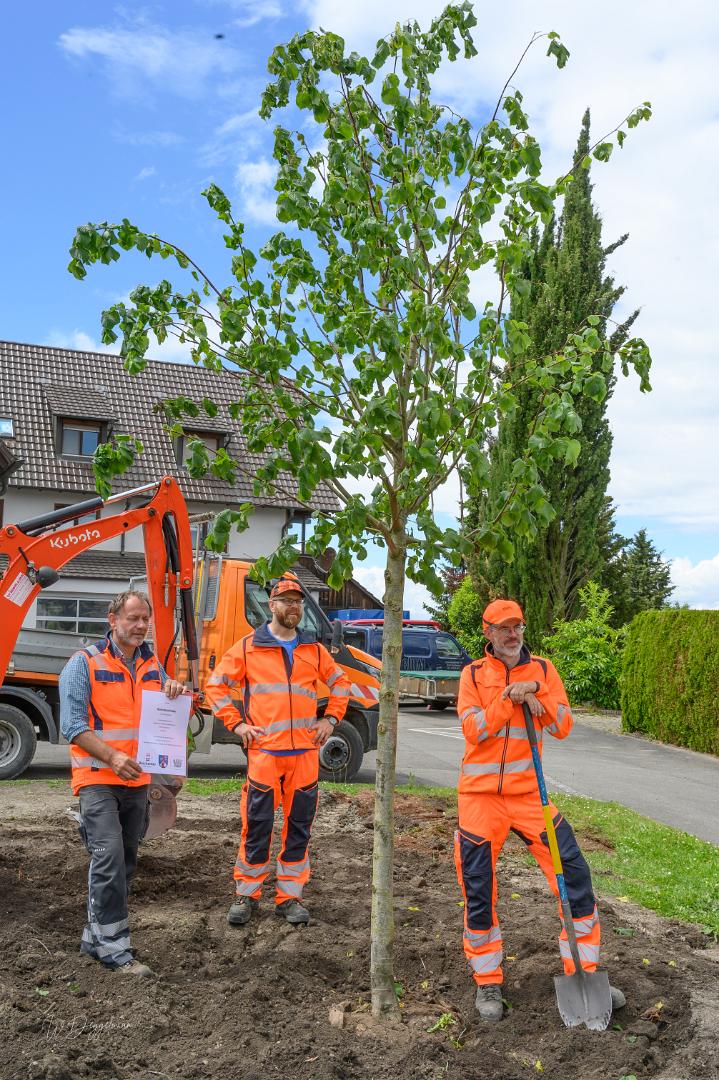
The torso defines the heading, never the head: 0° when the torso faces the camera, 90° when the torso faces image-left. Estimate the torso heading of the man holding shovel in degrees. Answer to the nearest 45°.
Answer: approximately 0°

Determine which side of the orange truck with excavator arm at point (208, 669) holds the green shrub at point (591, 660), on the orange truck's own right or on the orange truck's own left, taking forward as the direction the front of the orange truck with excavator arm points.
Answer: on the orange truck's own left

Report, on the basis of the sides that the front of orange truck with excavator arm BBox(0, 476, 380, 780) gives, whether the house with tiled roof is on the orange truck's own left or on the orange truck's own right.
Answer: on the orange truck's own left

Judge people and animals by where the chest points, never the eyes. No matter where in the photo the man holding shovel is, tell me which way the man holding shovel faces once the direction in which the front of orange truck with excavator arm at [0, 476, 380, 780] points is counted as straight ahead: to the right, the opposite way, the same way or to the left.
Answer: to the right

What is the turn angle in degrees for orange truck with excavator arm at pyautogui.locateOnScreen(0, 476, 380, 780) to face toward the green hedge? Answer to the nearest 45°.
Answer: approximately 45° to its left

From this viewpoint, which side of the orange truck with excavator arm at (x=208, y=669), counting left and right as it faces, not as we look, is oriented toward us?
right

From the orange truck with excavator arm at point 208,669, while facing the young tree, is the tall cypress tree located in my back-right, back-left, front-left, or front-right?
back-left

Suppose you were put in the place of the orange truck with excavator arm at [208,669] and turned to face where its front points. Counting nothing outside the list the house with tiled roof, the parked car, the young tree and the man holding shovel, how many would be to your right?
2

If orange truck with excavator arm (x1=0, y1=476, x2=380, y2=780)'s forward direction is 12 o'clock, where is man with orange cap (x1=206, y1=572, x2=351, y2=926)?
The man with orange cap is roughly at 3 o'clock from the orange truck with excavator arm.

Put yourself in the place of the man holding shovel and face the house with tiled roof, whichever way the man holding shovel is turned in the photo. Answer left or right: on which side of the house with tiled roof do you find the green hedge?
right

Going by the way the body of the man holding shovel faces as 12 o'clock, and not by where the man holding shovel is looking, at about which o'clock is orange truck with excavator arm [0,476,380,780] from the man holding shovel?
The orange truck with excavator arm is roughly at 5 o'clock from the man holding shovel.

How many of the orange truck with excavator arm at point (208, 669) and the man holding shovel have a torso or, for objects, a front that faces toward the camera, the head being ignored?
1
